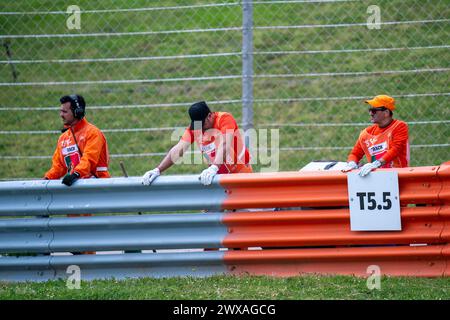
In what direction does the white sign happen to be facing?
toward the camera

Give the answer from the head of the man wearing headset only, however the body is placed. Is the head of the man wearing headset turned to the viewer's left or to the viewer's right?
to the viewer's left

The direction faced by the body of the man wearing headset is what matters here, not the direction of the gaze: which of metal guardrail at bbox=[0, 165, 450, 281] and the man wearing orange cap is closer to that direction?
the metal guardrail

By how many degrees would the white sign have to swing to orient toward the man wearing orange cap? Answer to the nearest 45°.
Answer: approximately 180°

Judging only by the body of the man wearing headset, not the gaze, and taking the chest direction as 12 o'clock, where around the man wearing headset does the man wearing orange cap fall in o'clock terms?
The man wearing orange cap is roughly at 8 o'clock from the man wearing headset.

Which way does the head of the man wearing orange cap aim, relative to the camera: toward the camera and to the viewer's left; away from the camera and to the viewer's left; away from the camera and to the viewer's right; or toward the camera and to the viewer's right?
toward the camera and to the viewer's left

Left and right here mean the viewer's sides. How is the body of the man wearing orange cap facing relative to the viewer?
facing the viewer and to the left of the viewer

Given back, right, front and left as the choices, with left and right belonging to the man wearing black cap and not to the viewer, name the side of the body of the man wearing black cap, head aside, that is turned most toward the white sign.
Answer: left

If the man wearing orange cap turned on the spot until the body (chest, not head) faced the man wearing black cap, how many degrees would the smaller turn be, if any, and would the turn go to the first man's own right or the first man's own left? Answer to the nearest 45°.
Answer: approximately 45° to the first man's own right

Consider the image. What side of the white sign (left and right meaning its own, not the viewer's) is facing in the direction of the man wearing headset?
right

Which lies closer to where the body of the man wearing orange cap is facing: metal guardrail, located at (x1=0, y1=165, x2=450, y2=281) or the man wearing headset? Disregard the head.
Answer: the metal guardrail

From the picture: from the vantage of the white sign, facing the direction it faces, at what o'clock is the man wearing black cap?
The man wearing black cap is roughly at 4 o'clock from the white sign.
